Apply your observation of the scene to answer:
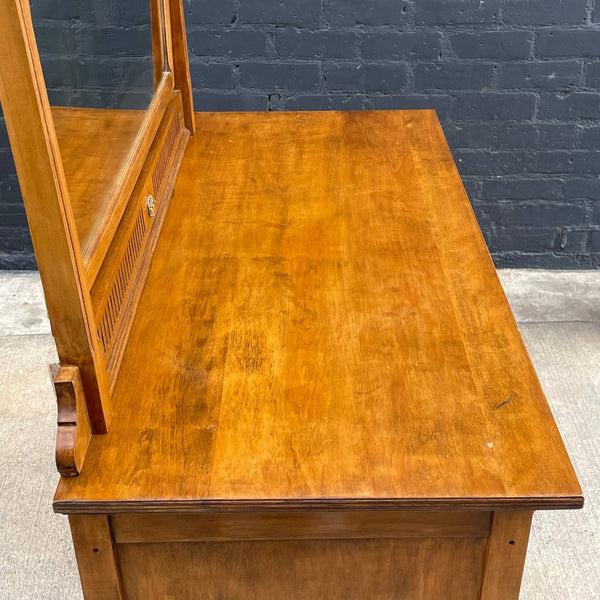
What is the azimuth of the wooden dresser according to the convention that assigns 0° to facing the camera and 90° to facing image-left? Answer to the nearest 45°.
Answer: approximately 270°
